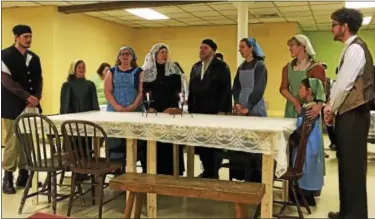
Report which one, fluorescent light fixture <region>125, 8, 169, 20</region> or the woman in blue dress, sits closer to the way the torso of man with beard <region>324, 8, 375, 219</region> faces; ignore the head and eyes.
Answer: the woman in blue dress

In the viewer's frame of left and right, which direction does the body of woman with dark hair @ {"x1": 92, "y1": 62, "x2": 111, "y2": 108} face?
facing the viewer and to the right of the viewer

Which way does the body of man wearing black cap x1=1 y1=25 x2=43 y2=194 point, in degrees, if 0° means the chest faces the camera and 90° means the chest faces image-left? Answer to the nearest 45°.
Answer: approximately 315°

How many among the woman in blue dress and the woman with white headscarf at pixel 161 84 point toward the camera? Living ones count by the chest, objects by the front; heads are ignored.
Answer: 2

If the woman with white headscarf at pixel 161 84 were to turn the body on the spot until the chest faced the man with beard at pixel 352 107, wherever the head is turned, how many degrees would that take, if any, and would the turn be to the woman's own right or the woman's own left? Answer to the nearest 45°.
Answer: approximately 45° to the woman's own left

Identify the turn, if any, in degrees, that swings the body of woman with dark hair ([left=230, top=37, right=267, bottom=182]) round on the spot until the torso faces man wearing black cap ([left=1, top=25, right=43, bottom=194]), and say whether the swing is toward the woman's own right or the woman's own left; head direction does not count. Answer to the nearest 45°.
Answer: approximately 45° to the woman's own right

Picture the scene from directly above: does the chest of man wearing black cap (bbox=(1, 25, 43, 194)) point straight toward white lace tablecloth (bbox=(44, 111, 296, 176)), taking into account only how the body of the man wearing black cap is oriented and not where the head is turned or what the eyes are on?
yes

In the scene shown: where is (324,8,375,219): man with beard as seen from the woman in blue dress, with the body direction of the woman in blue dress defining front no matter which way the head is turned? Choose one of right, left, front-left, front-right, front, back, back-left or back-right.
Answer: front-left

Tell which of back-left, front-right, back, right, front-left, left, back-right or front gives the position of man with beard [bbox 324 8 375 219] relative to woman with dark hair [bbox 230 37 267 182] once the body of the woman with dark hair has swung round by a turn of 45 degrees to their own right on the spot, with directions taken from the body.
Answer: back-left

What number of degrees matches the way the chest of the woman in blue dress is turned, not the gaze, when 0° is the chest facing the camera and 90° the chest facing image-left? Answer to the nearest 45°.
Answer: approximately 0°
